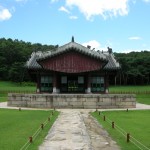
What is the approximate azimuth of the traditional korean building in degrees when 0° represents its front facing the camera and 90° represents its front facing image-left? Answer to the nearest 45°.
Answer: approximately 0°
